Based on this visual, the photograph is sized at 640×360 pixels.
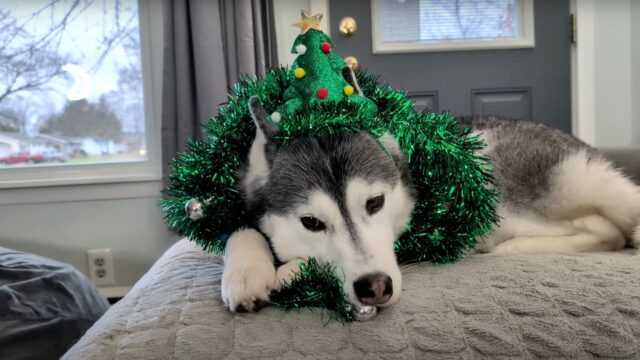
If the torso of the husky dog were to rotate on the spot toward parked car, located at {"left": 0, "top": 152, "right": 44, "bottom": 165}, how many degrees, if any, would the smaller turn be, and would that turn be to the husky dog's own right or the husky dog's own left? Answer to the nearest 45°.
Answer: approximately 90° to the husky dog's own right

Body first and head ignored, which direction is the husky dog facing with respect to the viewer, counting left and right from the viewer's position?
facing the viewer and to the left of the viewer

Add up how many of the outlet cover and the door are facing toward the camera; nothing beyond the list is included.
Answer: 2

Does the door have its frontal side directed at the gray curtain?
no

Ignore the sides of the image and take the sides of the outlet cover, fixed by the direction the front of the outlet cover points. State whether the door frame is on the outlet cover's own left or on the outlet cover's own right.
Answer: on the outlet cover's own left

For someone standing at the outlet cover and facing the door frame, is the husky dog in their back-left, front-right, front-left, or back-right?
front-right

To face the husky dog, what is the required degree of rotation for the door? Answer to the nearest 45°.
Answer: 0° — it already faces it

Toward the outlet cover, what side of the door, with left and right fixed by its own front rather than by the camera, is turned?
right

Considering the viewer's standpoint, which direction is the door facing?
facing the viewer

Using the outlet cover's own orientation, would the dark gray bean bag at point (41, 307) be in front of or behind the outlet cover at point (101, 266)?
in front

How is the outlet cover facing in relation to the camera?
toward the camera

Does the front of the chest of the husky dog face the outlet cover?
no

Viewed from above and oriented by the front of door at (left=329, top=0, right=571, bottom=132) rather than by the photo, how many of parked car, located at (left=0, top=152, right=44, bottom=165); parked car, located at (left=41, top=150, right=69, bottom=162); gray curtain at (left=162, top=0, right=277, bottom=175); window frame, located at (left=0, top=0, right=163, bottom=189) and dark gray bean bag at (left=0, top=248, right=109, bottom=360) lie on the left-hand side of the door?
0

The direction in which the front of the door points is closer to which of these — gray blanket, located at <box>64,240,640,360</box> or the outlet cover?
the gray blanket
